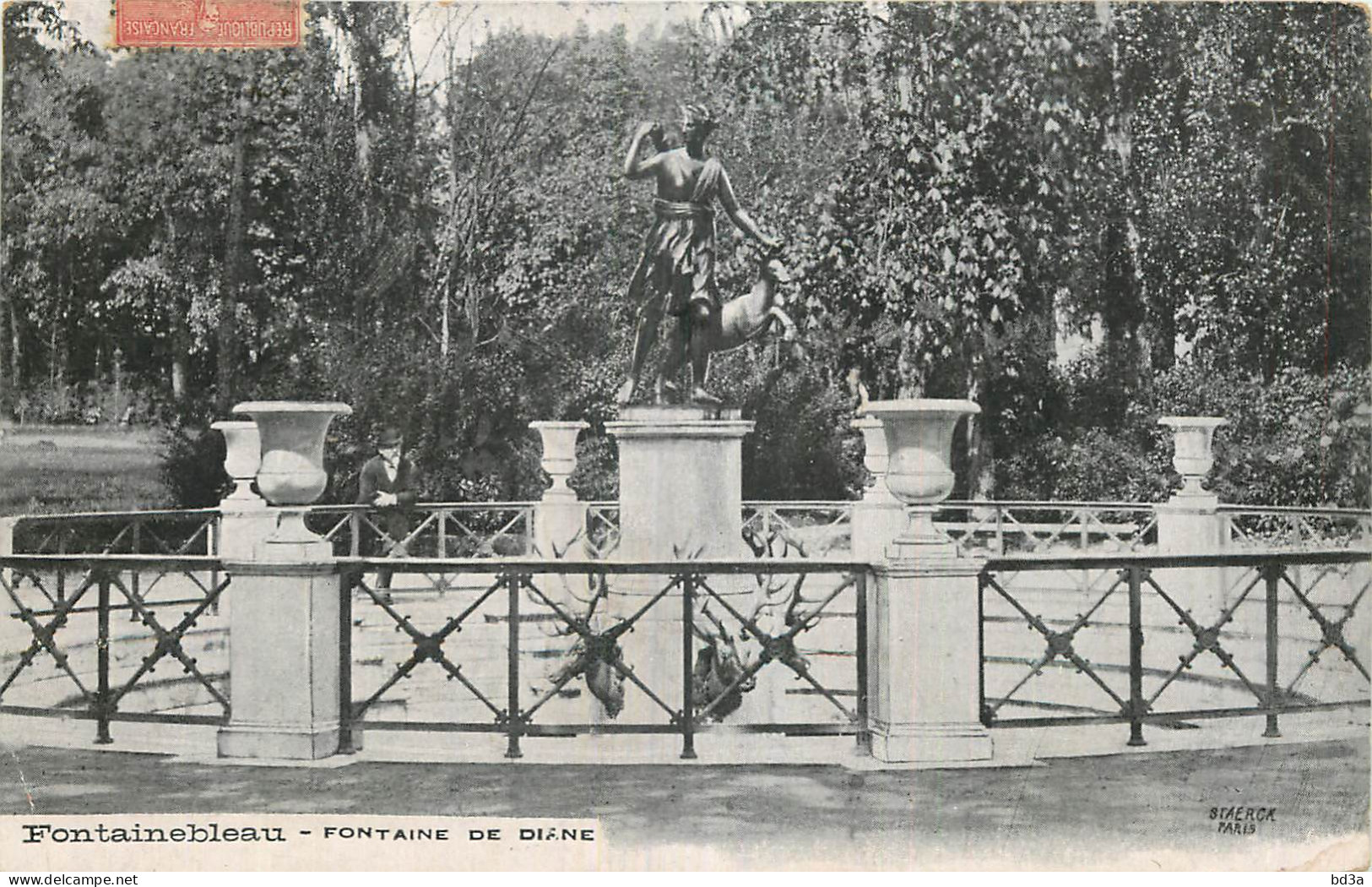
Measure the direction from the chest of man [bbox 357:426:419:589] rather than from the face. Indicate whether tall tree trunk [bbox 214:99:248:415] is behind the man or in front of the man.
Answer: behind

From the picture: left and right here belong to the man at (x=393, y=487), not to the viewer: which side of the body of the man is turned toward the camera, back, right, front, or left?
front

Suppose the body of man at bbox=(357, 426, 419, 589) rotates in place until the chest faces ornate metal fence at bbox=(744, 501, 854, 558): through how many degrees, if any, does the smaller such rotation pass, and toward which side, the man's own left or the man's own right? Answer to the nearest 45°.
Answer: approximately 135° to the man's own left

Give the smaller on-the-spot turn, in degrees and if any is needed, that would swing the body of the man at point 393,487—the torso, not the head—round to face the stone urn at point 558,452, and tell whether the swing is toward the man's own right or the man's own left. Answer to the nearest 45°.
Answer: approximately 90° to the man's own left
